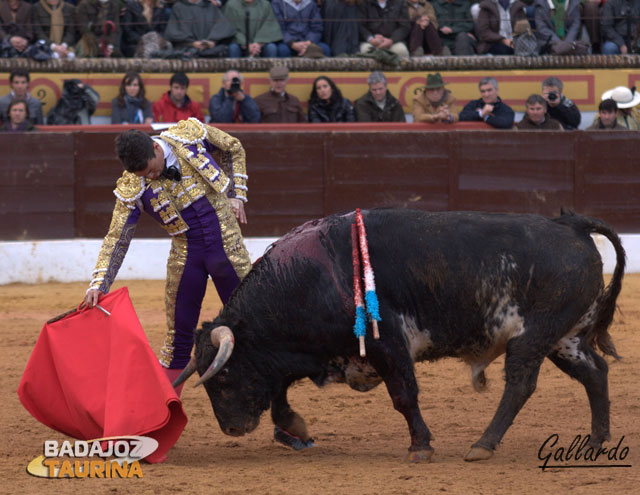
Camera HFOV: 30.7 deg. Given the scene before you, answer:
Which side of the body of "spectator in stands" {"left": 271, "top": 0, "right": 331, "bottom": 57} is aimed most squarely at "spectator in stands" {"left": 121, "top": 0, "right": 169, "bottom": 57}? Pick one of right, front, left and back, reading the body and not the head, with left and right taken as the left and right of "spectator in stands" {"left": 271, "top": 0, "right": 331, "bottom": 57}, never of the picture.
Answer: right

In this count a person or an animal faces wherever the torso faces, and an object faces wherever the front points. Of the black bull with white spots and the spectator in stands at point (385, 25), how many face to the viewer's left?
1

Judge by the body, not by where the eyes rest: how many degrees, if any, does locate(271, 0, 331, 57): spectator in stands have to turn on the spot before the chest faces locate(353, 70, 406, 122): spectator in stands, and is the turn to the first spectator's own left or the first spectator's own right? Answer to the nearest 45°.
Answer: approximately 45° to the first spectator's own left

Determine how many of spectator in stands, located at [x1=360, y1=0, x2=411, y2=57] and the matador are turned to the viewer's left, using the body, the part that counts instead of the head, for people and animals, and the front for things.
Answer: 0

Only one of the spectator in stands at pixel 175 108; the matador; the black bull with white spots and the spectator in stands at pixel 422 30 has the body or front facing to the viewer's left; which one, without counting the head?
the black bull with white spots

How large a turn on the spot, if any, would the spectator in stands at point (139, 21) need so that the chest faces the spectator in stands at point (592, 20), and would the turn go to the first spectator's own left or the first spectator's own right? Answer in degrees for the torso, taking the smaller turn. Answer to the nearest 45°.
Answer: approximately 90° to the first spectator's own left

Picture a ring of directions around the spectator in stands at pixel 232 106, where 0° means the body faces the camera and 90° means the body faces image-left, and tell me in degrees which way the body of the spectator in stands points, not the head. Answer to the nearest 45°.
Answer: approximately 0°

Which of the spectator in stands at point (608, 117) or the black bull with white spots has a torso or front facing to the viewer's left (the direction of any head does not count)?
the black bull with white spots

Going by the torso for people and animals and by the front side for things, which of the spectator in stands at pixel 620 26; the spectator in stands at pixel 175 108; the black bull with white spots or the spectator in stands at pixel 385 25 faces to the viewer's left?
the black bull with white spots

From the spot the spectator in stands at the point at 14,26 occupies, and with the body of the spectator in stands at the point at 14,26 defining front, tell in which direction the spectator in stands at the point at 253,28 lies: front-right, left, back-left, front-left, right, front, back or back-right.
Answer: left
